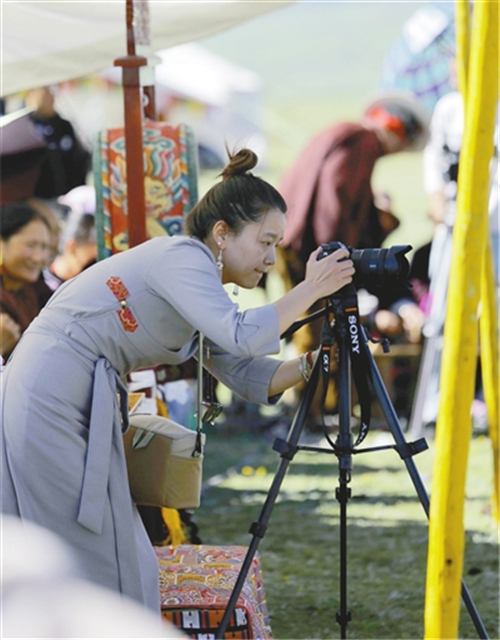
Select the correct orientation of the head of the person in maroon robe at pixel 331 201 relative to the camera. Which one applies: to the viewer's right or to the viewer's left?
to the viewer's right

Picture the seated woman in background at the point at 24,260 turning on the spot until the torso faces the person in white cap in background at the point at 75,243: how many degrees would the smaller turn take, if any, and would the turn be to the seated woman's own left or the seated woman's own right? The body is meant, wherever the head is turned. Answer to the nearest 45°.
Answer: approximately 135° to the seated woman's own left

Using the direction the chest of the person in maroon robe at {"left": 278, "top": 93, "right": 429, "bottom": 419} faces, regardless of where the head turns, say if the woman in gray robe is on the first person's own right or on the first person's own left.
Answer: on the first person's own right

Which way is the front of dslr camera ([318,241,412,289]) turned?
to the viewer's right

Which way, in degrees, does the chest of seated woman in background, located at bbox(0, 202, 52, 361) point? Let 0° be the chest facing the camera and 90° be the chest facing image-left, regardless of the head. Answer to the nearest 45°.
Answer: approximately 315°

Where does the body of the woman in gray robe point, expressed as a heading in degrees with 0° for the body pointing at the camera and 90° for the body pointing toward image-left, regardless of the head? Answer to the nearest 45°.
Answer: approximately 270°

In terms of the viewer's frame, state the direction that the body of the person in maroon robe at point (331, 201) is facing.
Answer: to the viewer's right
